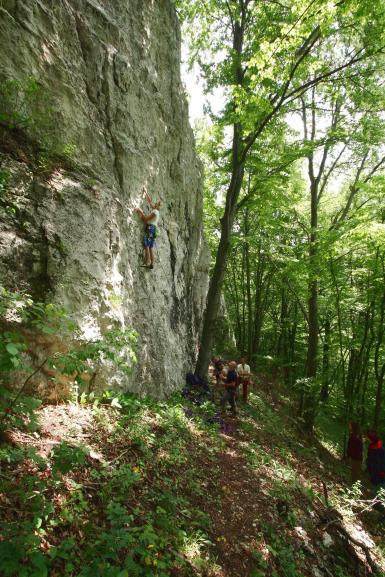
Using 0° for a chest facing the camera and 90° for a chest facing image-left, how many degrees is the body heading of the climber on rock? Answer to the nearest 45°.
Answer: approximately 135°

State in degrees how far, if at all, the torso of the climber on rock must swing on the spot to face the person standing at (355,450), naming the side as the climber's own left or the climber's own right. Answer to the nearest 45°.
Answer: approximately 135° to the climber's own right

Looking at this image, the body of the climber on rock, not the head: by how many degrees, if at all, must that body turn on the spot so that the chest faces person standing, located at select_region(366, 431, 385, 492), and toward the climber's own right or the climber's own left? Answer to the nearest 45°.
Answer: approximately 135° to the climber's own right
